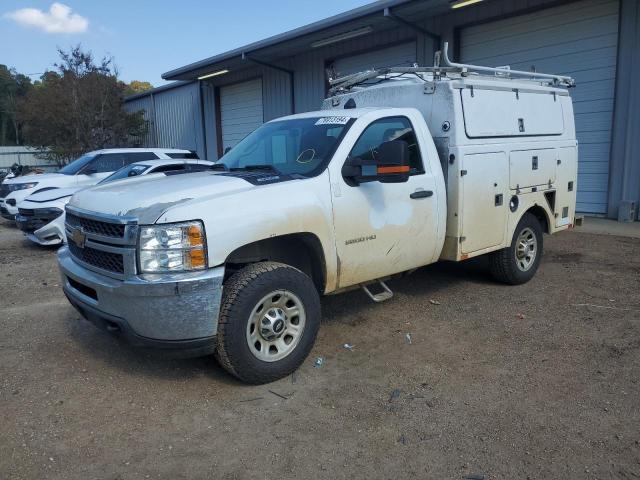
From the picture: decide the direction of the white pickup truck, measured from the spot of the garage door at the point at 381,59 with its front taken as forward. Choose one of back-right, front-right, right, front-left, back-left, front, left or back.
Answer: front-left

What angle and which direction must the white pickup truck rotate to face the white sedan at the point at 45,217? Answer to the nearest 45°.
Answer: approximately 90° to its right

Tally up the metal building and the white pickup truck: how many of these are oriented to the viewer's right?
0

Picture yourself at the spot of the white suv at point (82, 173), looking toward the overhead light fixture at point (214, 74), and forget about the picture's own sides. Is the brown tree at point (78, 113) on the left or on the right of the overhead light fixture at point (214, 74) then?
left

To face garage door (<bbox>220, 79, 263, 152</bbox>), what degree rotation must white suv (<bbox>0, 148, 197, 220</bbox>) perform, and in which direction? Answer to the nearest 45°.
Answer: approximately 180°

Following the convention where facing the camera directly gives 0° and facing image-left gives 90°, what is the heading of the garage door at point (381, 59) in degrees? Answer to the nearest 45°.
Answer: approximately 45°

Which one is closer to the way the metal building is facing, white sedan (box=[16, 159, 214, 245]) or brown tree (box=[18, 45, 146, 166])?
the white sedan

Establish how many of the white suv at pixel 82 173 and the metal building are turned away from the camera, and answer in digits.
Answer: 0

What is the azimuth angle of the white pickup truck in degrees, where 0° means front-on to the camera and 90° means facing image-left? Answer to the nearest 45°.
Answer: approximately 45°

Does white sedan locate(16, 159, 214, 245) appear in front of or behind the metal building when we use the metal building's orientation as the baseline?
in front

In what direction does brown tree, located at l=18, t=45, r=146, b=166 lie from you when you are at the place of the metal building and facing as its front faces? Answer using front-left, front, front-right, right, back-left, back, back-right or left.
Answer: right

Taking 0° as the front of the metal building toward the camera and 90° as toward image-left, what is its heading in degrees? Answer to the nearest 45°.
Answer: approximately 45°

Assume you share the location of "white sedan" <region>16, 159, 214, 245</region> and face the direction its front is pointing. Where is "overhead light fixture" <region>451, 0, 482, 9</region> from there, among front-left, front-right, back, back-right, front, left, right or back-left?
back-left

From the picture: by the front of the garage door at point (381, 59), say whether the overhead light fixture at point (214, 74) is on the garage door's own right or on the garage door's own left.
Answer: on the garage door's own right

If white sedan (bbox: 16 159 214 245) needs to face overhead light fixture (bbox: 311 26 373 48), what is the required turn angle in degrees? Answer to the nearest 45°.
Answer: approximately 180°

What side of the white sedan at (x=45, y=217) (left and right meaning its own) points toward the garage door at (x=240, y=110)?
back
